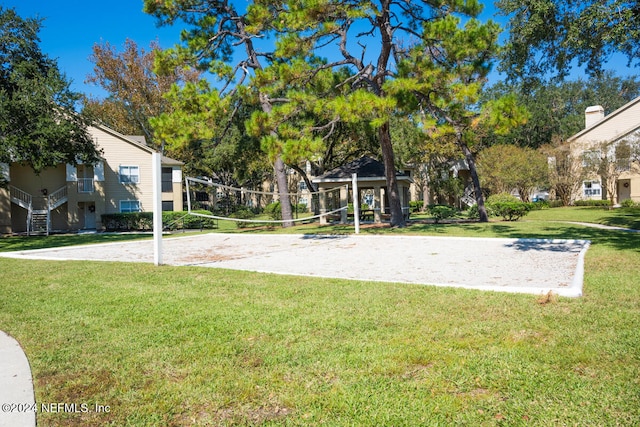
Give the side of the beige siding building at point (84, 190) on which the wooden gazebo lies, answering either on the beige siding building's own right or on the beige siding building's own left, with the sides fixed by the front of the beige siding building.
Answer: on the beige siding building's own left

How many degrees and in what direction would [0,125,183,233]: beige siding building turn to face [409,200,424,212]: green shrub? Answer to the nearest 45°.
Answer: approximately 90° to its left

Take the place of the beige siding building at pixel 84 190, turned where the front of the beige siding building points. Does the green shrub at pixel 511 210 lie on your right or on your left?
on your left

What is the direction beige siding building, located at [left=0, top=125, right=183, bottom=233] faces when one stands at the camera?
facing the viewer

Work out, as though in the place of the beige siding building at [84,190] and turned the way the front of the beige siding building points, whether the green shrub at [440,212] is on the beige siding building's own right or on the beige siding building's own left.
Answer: on the beige siding building's own left

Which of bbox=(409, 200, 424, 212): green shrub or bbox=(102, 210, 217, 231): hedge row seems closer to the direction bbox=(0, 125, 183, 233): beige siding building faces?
the hedge row

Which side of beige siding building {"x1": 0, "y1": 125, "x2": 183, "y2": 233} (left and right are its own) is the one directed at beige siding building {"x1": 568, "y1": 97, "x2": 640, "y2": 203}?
left

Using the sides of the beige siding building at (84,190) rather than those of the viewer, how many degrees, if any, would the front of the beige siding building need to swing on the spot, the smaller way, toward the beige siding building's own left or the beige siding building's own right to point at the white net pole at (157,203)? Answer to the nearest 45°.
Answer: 0° — it already faces it

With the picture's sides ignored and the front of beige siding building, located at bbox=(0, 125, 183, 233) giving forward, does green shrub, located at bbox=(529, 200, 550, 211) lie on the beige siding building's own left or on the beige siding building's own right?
on the beige siding building's own left
